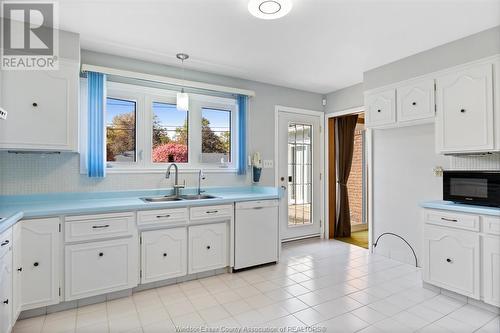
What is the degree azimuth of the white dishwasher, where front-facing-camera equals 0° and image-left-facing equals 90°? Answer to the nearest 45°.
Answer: approximately 315°

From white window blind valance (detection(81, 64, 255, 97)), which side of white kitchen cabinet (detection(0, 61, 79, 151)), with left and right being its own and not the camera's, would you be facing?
left

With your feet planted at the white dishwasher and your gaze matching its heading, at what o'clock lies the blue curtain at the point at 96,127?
The blue curtain is roughly at 4 o'clock from the white dishwasher.

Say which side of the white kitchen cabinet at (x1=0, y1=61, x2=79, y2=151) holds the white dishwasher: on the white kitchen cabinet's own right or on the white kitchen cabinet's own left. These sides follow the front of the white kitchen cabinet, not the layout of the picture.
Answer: on the white kitchen cabinet's own left

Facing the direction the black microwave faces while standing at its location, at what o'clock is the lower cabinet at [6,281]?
The lower cabinet is roughly at 12 o'clock from the black microwave.

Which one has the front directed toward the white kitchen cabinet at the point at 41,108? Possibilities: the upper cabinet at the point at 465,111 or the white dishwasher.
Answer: the upper cabinet

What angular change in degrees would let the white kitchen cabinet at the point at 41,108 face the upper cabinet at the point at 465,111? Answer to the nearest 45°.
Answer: approximately 45° to its left

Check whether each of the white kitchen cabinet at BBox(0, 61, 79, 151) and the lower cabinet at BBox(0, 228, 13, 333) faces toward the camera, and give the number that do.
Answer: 1

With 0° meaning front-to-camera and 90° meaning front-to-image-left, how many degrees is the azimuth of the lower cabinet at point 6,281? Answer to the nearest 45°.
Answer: approximately 270°
